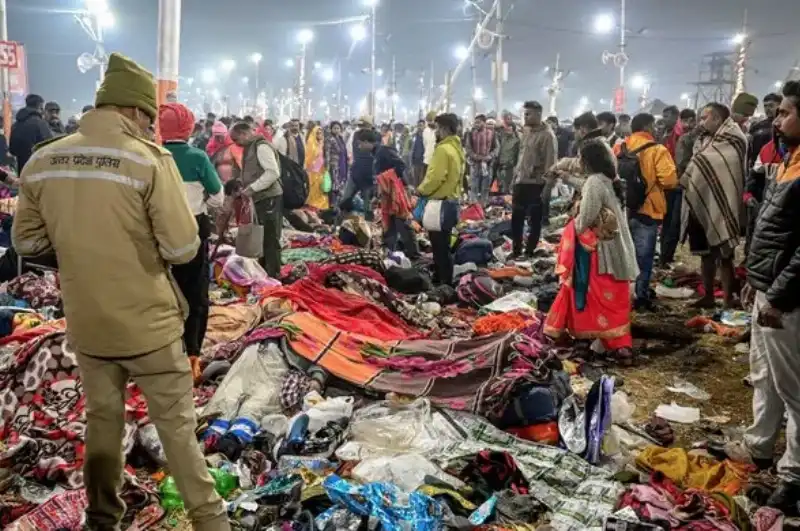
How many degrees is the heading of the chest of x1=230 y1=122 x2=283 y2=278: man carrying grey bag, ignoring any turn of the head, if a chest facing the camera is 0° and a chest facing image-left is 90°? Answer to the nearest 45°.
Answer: approximately 90°

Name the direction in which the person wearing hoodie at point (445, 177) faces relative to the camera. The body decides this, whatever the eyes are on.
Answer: to the viewer's left

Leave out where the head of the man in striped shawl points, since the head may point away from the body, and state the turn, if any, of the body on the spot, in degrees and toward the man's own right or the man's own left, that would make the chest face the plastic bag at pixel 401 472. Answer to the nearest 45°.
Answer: approximately 90° to the man's own left

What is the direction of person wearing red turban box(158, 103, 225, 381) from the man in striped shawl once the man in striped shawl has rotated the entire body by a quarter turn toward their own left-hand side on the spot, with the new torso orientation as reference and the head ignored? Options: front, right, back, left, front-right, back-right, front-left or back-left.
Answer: front-right

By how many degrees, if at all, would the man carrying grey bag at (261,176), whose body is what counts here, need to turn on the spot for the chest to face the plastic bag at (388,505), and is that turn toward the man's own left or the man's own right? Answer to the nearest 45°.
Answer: approximately 90° to the man's own left

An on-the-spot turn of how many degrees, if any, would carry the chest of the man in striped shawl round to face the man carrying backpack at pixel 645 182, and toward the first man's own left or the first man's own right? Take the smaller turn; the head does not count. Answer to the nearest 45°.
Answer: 0° — they already face them

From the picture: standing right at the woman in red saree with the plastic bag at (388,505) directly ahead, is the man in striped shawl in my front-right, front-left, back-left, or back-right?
back-left

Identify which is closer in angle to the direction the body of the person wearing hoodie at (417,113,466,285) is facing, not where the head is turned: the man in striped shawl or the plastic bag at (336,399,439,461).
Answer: the plastic bag

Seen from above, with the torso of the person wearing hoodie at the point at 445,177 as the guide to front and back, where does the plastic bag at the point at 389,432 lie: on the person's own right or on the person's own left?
on the person's own left

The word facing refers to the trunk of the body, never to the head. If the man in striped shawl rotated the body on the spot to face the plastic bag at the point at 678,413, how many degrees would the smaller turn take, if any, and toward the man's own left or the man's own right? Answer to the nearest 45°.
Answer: approximately 90° to the man's own left

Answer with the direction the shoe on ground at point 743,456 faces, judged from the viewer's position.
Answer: facing to the left of the viewer

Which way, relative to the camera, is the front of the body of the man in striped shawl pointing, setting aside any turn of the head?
to the viewer's left
